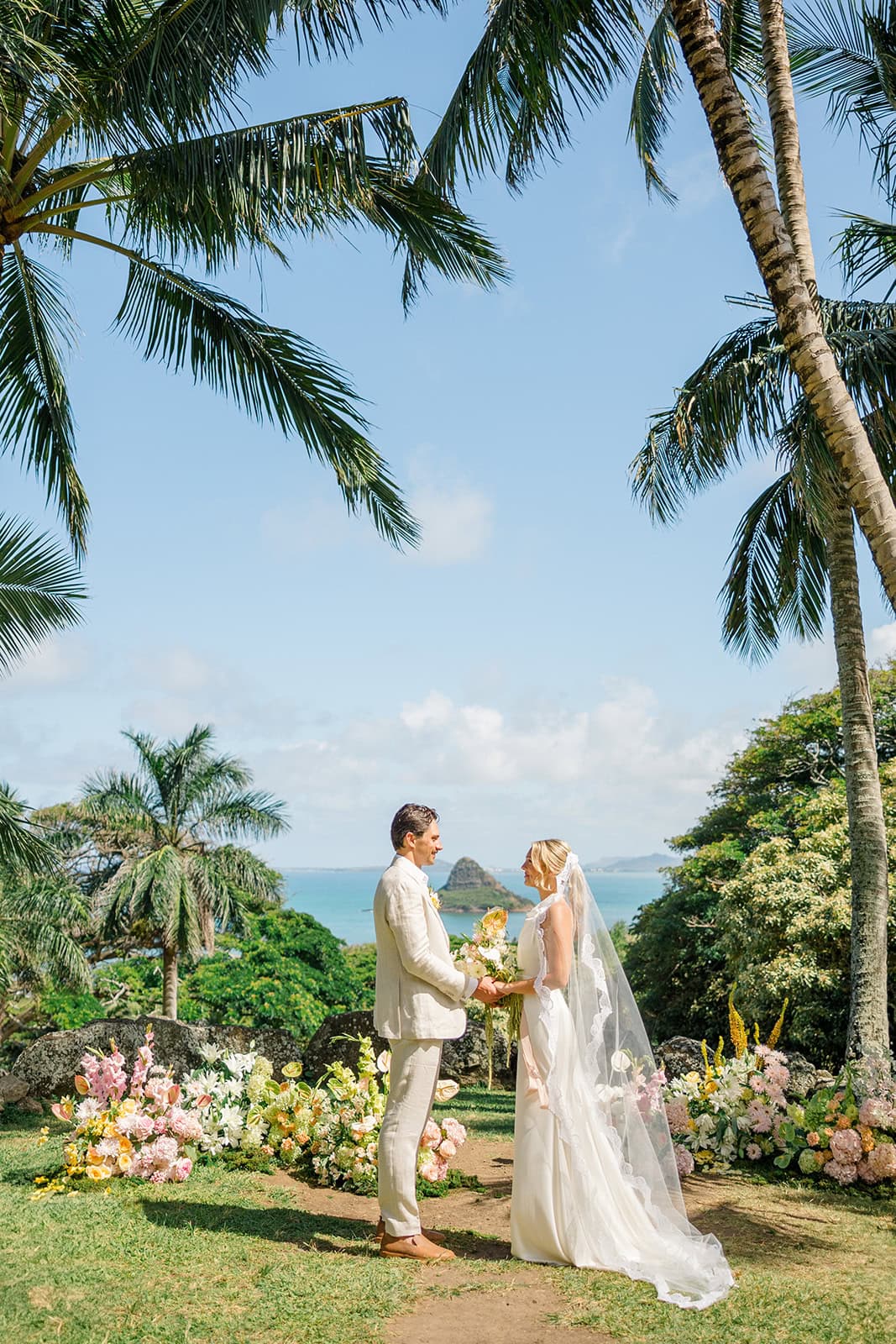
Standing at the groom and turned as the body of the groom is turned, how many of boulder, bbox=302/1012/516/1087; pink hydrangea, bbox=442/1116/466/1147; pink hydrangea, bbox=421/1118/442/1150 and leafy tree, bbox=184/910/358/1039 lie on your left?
4

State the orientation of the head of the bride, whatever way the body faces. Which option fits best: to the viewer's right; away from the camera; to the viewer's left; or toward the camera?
to the viewer's left

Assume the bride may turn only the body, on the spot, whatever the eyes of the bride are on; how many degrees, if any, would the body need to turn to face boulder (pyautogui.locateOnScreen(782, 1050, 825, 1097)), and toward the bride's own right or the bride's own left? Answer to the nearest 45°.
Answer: approximately 135° to the bride's own right

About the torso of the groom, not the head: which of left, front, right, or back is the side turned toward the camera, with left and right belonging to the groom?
right

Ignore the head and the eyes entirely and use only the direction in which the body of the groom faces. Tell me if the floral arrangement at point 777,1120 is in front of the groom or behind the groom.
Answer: in front

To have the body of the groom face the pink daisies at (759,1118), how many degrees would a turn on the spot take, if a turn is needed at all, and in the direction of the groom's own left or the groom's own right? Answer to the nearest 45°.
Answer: approximately 45° to the groom's own left

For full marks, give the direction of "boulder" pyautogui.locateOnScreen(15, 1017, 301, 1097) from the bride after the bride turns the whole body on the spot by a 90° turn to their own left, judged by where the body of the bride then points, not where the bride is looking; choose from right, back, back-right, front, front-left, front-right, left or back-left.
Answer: back-right

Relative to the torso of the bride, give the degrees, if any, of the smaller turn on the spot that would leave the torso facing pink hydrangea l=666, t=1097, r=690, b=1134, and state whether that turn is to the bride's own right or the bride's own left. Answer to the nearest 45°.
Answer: approximately 90° to the bride's own right

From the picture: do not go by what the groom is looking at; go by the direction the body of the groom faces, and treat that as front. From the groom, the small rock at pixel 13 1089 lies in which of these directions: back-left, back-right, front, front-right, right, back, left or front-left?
back-left

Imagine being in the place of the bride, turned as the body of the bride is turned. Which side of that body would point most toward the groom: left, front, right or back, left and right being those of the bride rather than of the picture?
front

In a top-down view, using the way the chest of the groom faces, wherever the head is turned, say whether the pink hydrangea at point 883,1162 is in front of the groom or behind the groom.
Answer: in front

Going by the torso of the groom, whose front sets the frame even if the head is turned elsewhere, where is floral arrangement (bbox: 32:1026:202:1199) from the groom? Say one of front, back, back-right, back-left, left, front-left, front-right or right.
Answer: back-left

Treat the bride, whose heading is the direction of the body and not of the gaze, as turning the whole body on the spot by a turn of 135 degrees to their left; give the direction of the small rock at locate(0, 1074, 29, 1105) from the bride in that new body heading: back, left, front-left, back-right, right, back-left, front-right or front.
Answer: back

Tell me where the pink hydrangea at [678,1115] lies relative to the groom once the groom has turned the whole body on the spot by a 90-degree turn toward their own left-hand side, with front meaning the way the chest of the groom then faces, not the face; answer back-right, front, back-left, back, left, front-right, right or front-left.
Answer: front-right

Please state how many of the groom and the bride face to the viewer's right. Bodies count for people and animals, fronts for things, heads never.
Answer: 1

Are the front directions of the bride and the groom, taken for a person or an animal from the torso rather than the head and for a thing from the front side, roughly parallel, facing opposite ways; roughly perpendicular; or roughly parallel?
roughly parallel, facing opposite ways

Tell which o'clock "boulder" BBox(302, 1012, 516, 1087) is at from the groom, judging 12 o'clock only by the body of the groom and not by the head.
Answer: The boulder is roughly at 9 o'clock from the groom.

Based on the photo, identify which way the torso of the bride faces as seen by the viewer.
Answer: to the viewer's left

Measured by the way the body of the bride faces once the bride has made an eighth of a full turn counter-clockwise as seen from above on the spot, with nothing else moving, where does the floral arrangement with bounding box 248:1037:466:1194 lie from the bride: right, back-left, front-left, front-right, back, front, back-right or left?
right
